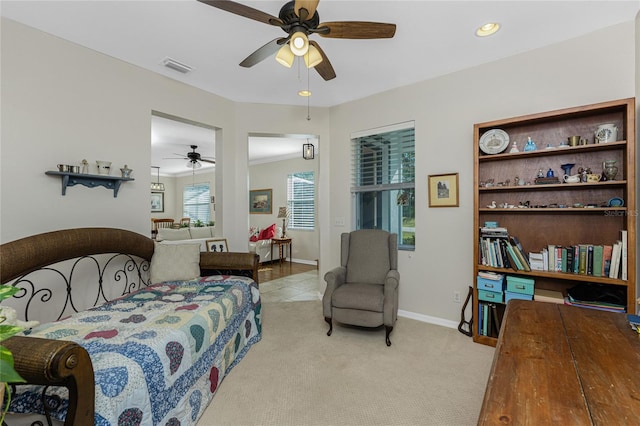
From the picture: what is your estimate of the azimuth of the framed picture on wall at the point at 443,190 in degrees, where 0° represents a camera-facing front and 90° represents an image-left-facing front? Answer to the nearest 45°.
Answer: approximately 0°

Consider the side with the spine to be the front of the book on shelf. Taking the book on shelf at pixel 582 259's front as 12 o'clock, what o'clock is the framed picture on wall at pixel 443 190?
The framed picture on wall is roughly at 3 o'clock from the book on shelf.

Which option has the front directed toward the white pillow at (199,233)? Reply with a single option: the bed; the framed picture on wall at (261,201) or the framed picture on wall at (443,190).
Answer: the framed picture on wall at (261,201)

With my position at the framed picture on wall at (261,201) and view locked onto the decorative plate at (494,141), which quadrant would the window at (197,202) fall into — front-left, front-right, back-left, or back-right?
back-right

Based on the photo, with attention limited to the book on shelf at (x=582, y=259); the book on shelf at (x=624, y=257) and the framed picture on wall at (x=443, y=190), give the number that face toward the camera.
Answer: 3

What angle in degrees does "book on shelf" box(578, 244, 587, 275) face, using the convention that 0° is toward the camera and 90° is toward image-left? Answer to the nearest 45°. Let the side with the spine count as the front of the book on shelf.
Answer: approximately 0°

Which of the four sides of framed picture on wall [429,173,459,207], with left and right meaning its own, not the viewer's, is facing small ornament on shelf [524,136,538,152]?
left

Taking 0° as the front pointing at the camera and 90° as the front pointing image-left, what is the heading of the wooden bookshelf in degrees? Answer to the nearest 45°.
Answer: approximately 45°

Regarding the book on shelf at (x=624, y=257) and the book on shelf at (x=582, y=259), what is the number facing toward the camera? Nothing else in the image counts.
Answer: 2
